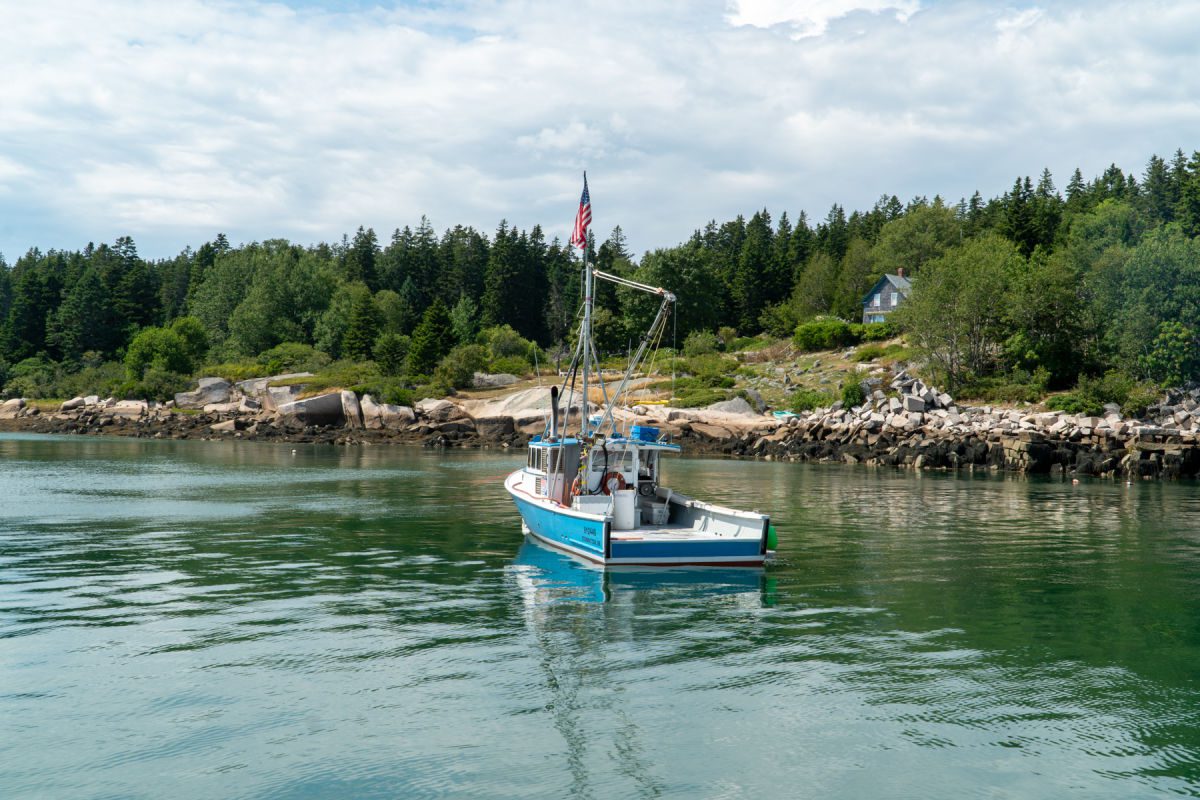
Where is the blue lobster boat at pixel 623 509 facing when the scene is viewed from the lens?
facing away from the viewer and to the left of the viewer
